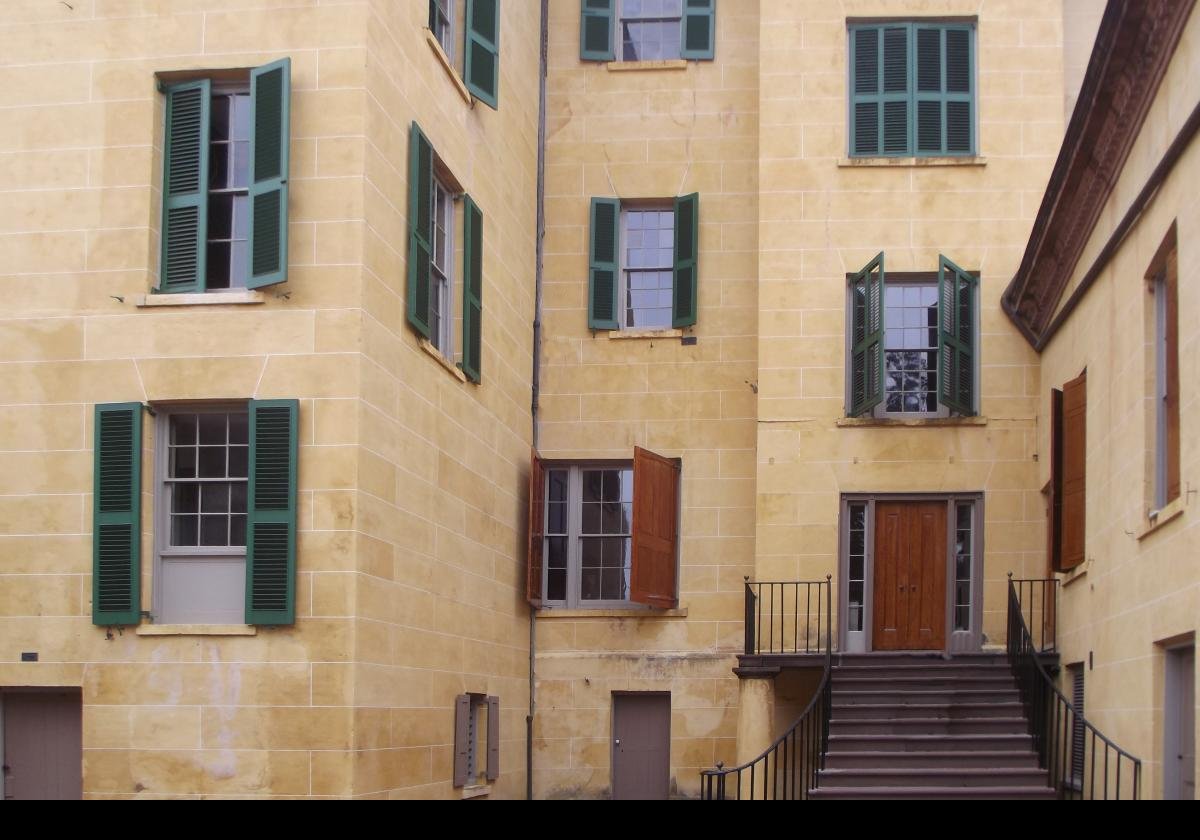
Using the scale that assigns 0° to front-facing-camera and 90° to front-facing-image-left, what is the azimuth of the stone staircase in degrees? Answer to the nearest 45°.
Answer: approximately 0°

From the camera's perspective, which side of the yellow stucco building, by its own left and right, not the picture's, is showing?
front

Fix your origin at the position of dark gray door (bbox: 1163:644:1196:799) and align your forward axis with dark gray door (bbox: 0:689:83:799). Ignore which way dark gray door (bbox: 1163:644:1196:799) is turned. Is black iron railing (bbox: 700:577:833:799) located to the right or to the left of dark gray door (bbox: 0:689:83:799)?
right
